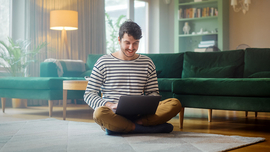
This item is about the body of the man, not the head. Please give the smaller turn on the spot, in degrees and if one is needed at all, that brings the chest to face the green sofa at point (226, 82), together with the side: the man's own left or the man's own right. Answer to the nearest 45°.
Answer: approximately 135° to the man's own left

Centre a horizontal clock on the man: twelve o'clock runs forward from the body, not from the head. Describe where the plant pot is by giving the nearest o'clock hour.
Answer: The plant pot is roughly at 5 o'clock from the man.

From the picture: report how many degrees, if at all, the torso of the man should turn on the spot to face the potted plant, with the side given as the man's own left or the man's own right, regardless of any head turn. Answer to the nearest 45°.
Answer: approximately 135° to the man's own right

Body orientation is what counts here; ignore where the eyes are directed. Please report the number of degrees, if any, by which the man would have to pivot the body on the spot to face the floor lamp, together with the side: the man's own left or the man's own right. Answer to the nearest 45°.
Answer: approximately 180°

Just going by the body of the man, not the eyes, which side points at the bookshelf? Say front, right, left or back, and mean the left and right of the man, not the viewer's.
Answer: back

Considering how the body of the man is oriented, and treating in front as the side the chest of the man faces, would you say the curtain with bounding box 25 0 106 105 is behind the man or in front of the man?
behind

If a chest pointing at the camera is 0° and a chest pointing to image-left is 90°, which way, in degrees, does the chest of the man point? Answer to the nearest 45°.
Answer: approximately 0°
